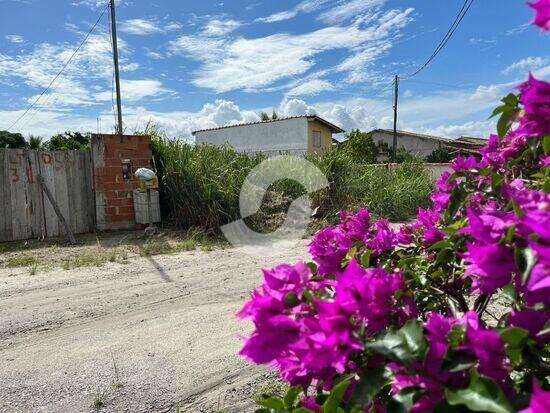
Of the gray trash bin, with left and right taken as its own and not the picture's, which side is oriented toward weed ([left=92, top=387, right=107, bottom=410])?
front

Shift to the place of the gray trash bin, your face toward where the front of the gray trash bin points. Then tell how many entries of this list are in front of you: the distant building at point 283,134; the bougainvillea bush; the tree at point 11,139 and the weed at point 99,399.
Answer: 2

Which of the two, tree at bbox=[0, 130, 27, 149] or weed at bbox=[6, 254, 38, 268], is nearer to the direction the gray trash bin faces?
the weed

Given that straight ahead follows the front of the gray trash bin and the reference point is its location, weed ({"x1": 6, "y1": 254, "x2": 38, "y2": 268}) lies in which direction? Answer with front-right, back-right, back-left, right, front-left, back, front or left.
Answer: front-right

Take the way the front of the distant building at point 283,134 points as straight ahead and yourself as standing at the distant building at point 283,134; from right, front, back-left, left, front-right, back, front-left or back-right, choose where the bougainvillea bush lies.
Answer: front-right

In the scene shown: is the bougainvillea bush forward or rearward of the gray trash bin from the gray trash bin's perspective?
forward

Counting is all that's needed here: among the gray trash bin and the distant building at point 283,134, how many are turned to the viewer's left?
0

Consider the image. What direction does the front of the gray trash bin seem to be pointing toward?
toward the camera

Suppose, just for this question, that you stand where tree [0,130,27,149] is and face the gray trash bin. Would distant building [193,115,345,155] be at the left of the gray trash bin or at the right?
left

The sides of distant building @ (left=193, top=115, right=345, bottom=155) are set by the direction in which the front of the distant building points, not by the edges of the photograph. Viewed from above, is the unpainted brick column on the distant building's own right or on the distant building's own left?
on the distant building's own right

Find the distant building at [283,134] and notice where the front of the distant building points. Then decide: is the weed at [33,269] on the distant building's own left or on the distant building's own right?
on the distant building's own right

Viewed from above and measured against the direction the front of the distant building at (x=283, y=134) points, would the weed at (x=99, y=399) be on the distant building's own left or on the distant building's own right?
on the distant building's own right
